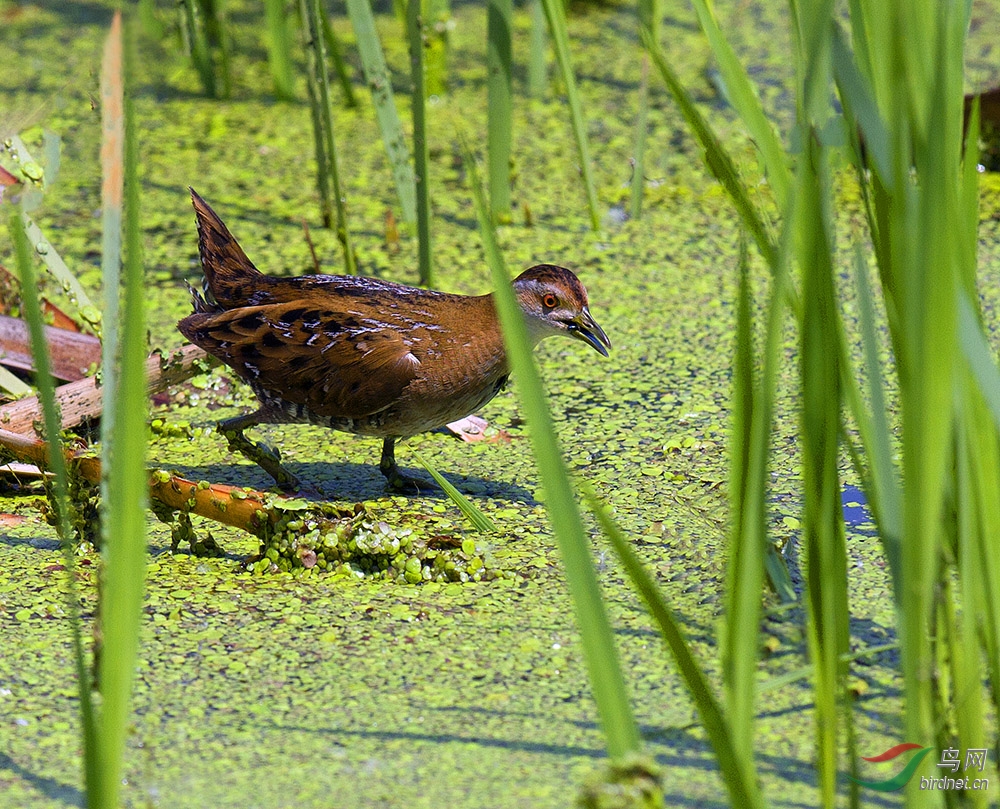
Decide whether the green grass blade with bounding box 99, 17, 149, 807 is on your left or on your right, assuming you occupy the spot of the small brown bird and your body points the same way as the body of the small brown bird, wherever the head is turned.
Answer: on your right

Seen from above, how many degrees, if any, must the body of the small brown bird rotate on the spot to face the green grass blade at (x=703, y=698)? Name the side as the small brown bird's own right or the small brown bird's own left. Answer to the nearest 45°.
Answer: approximately 90° to the small brown bird's own right

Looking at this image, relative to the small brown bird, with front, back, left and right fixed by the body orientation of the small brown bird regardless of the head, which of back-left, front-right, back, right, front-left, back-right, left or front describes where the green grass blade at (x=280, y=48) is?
left

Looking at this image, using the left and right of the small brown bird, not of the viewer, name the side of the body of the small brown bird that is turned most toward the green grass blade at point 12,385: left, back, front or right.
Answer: back

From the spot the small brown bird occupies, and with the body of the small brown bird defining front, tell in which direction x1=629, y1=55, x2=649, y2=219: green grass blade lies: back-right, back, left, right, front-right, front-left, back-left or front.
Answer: front-left

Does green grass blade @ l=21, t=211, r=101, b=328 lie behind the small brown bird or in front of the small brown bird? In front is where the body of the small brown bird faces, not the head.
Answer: behind

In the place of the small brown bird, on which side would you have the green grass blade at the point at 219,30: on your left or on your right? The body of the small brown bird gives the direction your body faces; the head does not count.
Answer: on your left

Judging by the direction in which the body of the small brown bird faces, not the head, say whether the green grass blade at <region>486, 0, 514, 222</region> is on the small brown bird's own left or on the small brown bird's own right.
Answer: on the small brown bird's own left

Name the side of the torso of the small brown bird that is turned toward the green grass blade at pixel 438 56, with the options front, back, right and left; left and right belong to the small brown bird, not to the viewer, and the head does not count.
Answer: left

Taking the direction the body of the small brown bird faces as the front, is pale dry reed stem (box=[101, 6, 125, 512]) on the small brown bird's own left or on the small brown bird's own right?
on the small brown bird's own right

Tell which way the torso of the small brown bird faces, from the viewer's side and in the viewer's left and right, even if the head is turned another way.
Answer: facing to the right of the viewer
